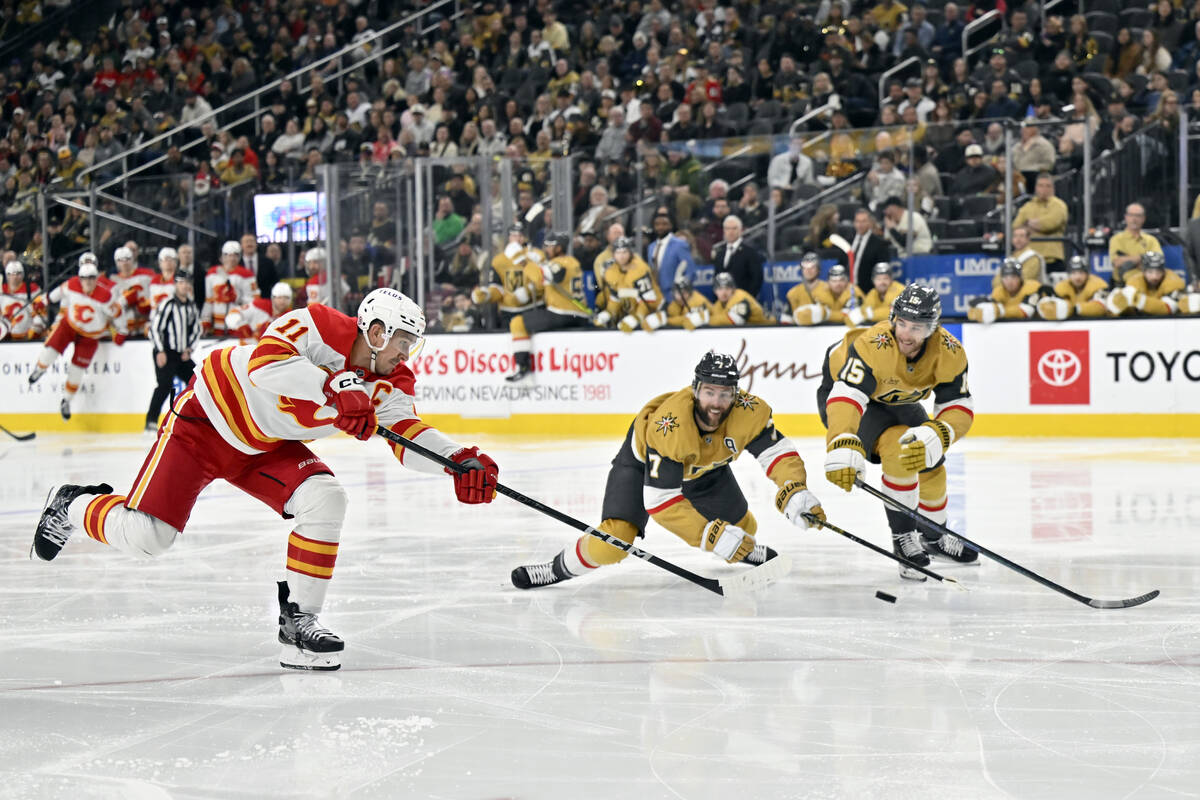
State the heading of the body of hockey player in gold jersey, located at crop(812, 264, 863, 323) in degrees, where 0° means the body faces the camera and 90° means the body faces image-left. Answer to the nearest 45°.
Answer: approximately 0°

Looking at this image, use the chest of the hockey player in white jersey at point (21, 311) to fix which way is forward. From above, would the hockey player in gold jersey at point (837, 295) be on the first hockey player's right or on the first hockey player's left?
on the first hockey player's left

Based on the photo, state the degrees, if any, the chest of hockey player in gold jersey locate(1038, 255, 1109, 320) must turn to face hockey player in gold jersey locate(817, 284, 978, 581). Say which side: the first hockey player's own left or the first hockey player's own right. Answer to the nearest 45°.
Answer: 0° — they already face them

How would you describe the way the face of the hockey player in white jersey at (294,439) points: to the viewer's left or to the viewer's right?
to the viewer's right

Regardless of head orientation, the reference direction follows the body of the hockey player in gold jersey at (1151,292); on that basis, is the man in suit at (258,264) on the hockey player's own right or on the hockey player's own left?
on the hockey player's own right

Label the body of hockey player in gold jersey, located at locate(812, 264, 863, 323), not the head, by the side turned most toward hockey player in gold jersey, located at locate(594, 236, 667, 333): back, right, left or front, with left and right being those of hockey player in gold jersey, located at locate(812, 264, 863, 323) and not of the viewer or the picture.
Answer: right
